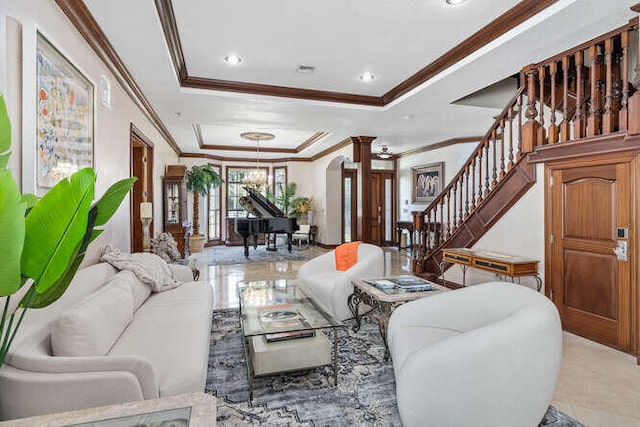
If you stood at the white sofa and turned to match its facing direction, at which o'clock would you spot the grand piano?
The grand piano is roughly at 10 o'clock from the white sofa.

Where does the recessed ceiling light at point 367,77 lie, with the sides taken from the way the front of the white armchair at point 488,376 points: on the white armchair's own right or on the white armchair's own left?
on the white armchair's own right

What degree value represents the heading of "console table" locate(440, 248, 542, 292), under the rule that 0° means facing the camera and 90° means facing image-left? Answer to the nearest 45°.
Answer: approximately 45°

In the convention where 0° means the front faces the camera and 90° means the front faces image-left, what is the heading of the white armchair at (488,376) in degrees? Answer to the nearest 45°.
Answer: approximately 90°

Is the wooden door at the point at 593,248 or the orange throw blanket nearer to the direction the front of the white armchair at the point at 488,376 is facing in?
the orange throw blanket

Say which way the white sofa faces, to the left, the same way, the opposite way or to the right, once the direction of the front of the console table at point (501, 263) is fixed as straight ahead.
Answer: the opposite way

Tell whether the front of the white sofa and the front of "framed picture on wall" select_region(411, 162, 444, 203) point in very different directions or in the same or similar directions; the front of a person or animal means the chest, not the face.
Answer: very different directions

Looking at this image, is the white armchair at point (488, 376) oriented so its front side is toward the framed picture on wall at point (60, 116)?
yes

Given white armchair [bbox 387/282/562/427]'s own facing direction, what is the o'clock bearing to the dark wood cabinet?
The dark wood cabinet is roughly at 1 o'clock from the white armchair.

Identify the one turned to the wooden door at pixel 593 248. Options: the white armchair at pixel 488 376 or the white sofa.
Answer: the white sofa

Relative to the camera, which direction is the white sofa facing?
to the viewer's right

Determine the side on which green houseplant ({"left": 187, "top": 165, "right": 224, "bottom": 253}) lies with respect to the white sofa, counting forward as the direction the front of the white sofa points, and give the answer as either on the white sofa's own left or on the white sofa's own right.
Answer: on the white sofa's own left

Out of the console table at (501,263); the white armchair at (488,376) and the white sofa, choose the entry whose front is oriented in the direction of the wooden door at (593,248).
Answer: the white sofa
